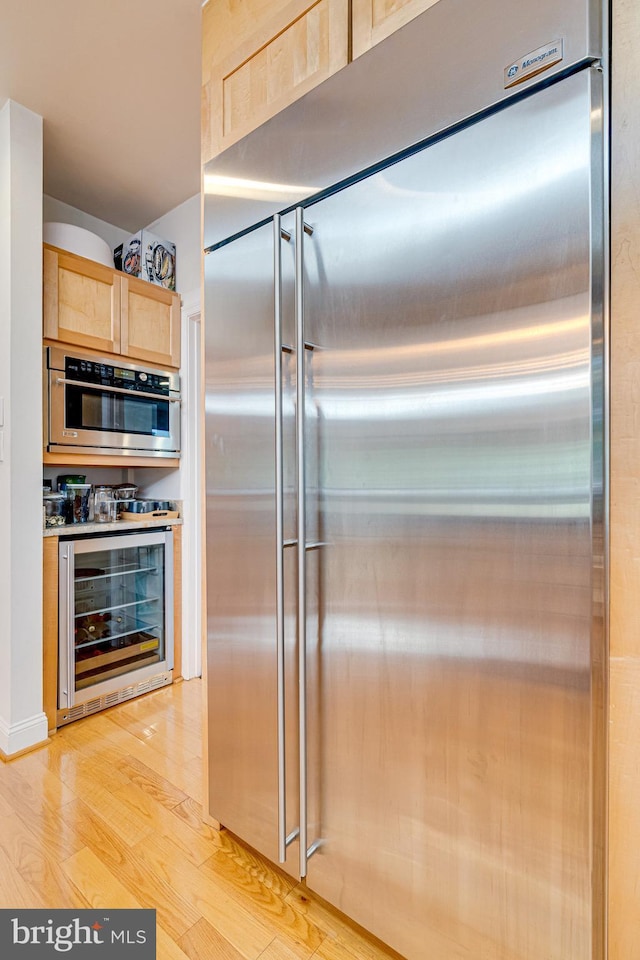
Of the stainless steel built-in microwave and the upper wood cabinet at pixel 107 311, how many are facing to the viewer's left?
0

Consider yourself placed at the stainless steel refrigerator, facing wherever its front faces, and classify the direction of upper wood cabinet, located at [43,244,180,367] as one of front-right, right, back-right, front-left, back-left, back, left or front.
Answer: right

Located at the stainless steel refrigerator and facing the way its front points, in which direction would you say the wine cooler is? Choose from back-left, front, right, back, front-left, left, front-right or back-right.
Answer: right

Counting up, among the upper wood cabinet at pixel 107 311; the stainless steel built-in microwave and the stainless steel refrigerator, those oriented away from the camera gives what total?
0

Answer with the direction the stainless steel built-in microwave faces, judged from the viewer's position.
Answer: facing the viewer and to the right of the viewer
